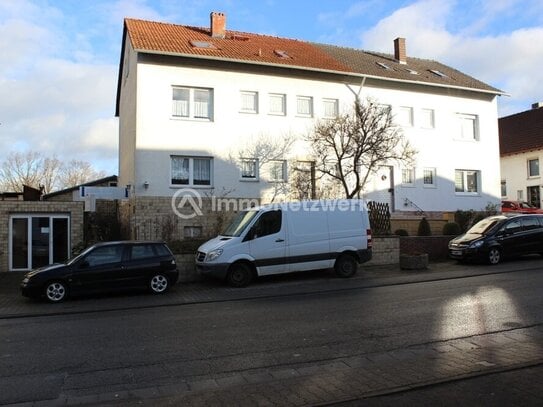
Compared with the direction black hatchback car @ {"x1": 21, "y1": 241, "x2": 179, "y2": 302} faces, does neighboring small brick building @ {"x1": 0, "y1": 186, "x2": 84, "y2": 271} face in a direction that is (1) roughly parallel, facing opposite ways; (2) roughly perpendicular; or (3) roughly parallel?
roughly perpendicular

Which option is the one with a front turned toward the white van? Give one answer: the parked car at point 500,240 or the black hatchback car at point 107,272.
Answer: the parked car

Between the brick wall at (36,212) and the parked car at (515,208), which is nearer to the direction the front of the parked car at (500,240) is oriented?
the brick wall

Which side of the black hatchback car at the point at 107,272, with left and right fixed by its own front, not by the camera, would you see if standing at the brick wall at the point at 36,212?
right

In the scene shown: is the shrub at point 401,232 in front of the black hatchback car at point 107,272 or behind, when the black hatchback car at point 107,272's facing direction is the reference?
behind

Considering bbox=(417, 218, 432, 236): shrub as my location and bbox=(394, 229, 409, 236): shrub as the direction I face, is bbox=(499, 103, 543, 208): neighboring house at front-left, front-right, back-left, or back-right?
back-right

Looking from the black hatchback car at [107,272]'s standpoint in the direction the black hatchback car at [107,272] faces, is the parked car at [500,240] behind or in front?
behind

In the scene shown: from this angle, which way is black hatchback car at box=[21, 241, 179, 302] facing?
to the viewer's left

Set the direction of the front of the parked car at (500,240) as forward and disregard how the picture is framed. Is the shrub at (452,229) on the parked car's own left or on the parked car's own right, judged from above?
on the parked car's own right

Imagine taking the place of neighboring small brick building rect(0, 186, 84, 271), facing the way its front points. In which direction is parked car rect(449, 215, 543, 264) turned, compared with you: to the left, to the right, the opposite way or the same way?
to the right

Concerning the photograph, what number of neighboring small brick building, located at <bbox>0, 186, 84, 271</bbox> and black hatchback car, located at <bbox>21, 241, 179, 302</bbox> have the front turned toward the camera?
1
